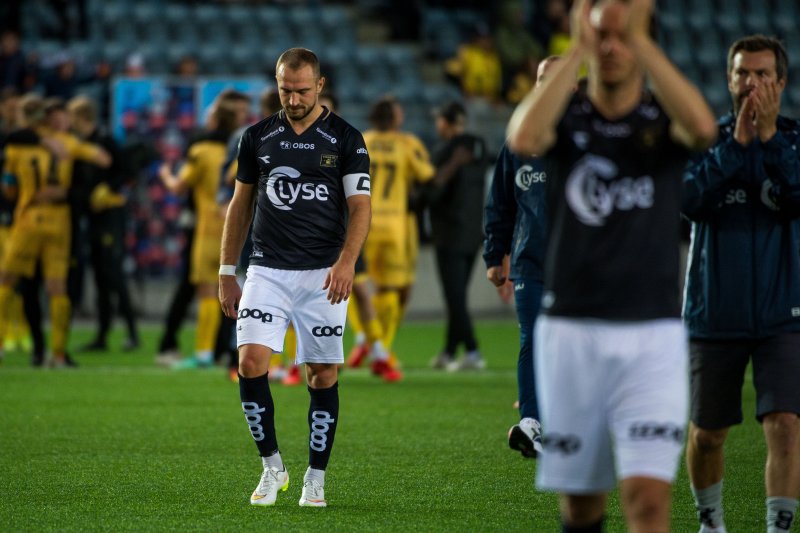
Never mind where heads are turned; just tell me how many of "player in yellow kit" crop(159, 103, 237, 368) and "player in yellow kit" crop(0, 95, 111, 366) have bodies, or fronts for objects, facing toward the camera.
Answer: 0

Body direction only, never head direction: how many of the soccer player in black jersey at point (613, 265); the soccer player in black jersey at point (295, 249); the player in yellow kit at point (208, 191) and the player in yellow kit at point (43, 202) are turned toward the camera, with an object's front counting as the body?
2

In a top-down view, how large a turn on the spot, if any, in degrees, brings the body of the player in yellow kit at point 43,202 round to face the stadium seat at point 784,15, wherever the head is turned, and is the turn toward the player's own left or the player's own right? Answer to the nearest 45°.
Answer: approximately 45° to the player's own right

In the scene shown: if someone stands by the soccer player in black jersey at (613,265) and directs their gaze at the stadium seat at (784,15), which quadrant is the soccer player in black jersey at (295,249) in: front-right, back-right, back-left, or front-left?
front-left

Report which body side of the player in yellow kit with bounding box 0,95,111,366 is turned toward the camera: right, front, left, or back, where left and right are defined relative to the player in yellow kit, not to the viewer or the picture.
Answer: back

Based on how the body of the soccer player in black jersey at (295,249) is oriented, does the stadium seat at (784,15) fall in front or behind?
behind

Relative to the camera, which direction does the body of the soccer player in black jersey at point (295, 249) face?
toward the camera

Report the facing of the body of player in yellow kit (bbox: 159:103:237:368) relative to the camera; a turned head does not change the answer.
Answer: to the viewer's left

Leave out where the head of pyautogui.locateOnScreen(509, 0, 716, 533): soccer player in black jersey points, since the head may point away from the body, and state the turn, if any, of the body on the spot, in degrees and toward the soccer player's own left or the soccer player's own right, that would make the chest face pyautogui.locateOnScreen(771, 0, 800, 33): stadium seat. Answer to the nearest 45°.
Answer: approximately 180°

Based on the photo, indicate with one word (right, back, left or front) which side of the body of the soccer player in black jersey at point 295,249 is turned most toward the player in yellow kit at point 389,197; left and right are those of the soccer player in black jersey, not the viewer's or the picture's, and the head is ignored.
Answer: back

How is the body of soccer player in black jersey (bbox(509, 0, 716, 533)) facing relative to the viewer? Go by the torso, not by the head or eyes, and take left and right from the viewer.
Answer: facing the viewer

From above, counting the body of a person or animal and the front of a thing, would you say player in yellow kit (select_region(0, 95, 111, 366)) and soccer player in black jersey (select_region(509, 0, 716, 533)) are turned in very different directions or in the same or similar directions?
very different directions
